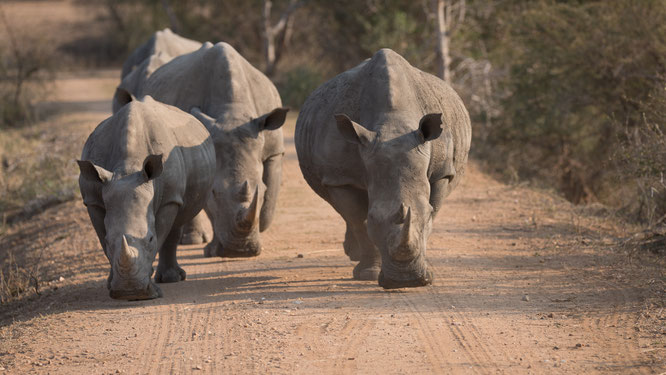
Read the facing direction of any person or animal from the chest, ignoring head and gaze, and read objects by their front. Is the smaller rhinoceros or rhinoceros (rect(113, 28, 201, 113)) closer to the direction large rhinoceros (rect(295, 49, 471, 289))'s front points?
the smaller rhinoceros

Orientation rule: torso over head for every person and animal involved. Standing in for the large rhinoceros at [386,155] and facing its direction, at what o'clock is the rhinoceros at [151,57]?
The rhinoceros is roughly at 5 o'clock from the large rhinoceros.

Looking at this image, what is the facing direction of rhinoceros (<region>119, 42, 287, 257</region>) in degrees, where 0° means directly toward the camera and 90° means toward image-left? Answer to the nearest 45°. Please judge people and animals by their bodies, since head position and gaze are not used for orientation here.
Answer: approximately 0°

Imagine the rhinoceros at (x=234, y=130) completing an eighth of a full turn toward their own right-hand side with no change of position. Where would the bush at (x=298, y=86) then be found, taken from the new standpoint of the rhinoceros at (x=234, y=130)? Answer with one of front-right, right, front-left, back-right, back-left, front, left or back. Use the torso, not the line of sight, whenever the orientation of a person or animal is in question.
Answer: back-right

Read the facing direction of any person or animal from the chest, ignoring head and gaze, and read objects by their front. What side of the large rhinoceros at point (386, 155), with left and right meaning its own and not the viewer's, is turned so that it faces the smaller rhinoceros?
right

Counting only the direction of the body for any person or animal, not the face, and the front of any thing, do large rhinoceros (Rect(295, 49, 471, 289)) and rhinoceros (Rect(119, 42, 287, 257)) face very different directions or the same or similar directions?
same or similar directions

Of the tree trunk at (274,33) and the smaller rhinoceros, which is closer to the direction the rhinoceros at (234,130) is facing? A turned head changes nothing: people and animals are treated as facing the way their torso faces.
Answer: the smaller rhinoceros

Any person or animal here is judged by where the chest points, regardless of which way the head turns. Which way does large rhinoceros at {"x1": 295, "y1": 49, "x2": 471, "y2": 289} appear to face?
toward the camera

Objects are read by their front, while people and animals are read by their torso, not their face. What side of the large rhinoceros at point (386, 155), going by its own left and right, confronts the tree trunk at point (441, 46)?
back

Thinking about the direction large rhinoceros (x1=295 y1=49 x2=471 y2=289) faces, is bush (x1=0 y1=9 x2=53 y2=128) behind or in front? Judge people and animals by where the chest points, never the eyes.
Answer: behind

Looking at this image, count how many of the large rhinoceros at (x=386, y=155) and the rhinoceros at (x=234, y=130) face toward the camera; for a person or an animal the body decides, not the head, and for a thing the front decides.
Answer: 2

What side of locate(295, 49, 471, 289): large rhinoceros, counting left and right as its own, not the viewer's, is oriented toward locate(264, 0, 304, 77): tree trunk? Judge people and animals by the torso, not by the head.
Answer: back

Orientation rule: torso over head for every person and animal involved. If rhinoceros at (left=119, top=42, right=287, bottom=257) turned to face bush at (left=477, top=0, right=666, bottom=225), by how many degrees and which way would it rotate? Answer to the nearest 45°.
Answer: approximately 135° to its left
